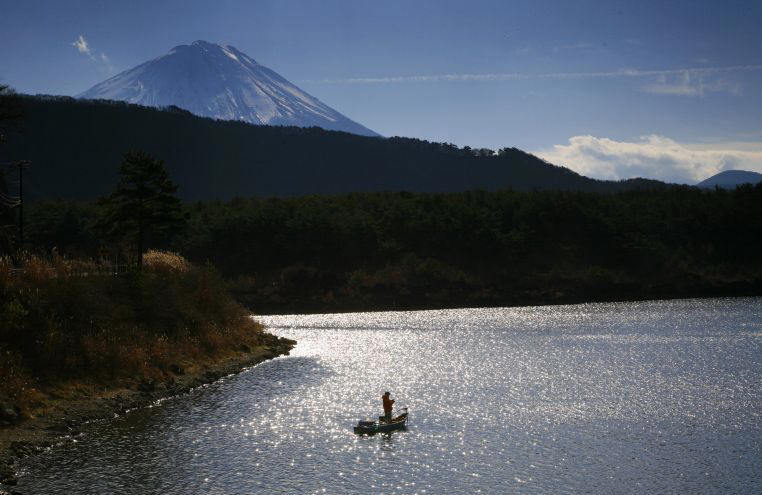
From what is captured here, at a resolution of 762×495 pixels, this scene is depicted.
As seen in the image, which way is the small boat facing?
to the viewer's right
